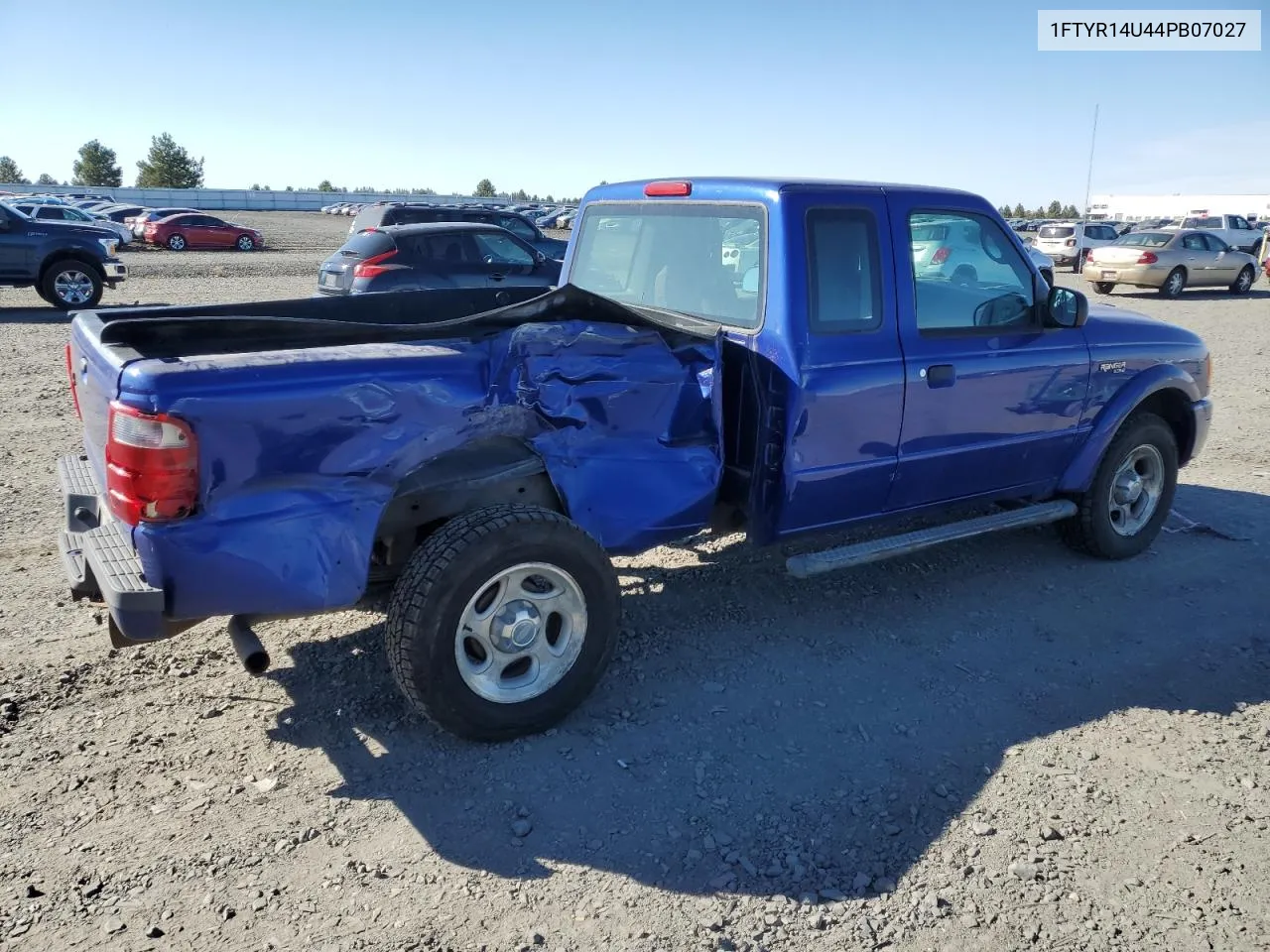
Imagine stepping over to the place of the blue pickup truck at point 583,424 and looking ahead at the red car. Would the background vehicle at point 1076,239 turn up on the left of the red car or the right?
right

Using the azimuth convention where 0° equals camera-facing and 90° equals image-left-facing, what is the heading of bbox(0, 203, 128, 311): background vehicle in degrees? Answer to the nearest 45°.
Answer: approximately 270°

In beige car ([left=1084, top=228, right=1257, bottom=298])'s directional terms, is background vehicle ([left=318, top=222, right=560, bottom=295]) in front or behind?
behind

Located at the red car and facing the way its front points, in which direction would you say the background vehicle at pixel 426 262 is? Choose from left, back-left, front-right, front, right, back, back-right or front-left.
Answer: right

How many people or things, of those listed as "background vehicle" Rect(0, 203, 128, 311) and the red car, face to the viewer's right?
2

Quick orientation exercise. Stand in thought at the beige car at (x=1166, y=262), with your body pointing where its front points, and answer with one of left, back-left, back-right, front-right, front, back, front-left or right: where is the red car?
back-left

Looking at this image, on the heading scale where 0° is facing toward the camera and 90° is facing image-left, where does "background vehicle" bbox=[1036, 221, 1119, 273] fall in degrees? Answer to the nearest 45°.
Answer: approximately 225°

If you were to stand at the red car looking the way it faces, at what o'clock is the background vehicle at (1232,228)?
The background vehicle is roughly at 1 o'clock from the red car.

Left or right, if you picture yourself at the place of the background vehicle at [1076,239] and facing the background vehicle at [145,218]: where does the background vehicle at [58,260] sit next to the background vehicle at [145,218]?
left

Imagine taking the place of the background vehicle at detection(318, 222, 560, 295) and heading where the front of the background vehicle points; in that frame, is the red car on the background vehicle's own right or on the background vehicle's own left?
on the background vehicle's own left

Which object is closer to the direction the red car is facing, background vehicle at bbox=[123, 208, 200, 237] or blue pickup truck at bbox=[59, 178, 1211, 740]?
the blue pickup truck

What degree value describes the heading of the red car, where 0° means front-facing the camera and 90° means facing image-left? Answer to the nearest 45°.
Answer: approximately 270°

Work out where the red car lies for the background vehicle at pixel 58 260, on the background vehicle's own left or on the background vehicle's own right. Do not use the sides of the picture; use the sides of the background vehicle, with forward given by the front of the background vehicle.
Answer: on the background vehicle's own left

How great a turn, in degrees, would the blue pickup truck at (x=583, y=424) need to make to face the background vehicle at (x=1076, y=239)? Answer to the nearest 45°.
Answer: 0° — it already faces it

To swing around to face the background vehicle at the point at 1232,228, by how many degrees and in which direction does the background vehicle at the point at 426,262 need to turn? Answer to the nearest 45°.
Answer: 0° — it already faces it

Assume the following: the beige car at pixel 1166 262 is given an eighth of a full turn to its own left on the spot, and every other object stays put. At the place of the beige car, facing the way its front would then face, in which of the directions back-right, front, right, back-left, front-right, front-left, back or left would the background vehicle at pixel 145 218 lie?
left
